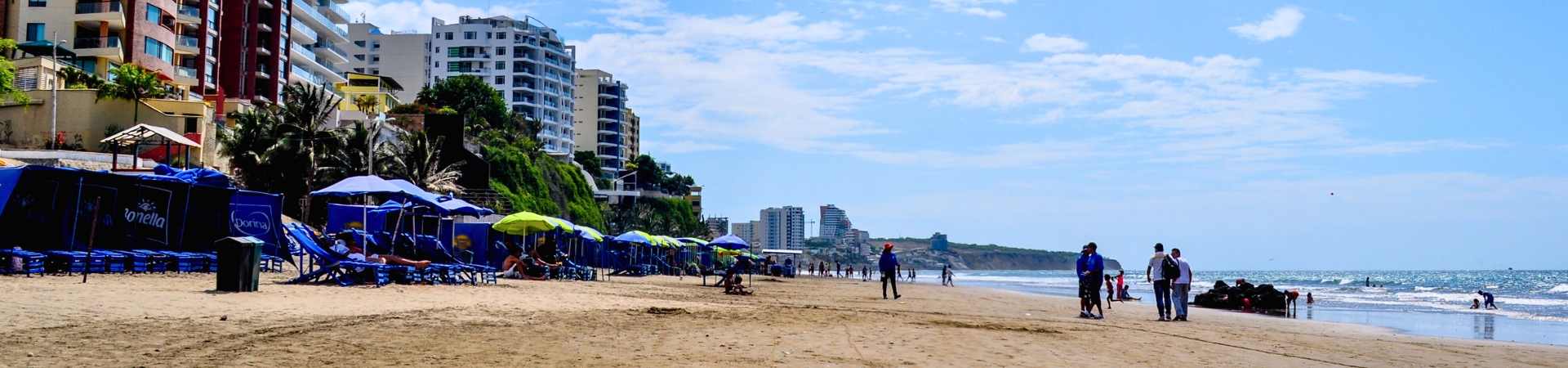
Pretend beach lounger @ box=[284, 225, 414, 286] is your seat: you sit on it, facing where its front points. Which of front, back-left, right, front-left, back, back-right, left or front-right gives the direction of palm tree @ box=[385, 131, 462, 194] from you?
left

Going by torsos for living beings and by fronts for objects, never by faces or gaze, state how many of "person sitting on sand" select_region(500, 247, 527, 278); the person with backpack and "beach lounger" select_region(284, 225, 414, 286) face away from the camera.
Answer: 1

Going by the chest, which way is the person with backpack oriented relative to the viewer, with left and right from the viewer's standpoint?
facing away from the viewer

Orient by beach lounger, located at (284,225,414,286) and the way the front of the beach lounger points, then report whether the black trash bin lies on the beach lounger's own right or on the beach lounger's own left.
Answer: on the beach lounger's own right

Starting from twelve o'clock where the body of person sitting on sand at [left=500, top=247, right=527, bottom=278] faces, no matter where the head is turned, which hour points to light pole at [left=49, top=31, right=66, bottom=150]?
The light pole is roughly at 8 o'clock from the person sitting on sand.

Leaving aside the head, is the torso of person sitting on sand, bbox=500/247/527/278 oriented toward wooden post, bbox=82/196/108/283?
no

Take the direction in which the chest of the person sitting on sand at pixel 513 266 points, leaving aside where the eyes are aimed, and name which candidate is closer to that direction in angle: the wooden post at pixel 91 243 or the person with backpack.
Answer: the person with backpack

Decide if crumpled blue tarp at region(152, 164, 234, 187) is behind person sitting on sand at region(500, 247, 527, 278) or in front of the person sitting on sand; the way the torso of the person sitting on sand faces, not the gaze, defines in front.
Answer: behind

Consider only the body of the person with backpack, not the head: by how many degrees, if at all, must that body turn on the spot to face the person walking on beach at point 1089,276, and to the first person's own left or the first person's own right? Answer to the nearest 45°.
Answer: approximately 90° to the first person's own left

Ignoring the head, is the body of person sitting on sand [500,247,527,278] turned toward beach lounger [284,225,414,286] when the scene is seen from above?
no

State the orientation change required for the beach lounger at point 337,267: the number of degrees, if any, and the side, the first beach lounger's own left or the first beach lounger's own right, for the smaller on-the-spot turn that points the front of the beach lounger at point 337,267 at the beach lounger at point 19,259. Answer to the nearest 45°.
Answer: approximately 180°

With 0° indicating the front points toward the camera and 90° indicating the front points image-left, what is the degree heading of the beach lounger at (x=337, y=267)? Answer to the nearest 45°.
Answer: approximately 270°

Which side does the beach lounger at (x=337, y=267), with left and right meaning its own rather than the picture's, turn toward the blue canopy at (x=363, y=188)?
left

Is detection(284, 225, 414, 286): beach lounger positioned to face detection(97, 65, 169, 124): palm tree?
no

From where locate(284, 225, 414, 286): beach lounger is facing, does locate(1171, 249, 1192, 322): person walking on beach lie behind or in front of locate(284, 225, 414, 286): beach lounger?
in front

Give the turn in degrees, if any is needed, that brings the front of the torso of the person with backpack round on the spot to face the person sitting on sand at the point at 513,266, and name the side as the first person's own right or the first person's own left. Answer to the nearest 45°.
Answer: approximately 90° to the first person's own left

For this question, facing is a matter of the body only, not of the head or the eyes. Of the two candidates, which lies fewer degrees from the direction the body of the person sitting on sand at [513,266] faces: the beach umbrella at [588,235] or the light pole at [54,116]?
the beach umbrella

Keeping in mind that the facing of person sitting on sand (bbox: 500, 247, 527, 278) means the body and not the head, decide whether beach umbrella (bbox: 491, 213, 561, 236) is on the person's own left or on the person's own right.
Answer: on the person's own left

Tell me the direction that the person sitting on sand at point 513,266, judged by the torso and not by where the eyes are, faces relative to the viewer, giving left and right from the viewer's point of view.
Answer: facing to the right of the viewer

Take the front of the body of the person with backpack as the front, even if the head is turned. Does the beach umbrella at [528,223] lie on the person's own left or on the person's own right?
on the person's own left

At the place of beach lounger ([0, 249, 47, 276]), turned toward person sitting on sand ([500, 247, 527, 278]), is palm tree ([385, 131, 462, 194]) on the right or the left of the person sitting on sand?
left
